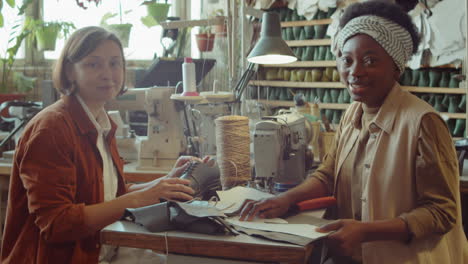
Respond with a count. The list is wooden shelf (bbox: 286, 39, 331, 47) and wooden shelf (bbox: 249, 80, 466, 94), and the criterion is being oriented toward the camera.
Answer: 2

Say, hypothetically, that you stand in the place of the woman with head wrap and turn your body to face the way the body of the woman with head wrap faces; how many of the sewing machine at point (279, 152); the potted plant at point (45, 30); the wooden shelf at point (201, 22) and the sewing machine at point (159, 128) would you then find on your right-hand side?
4

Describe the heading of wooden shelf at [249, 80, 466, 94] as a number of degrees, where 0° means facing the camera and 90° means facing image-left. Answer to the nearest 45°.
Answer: approximately 0°

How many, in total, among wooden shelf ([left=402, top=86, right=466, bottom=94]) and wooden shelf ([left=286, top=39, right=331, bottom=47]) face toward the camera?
2

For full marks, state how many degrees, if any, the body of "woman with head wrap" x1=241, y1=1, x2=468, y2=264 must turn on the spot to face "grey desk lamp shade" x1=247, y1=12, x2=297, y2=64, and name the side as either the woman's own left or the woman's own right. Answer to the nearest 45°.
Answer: approximately 90° to the woman's own right

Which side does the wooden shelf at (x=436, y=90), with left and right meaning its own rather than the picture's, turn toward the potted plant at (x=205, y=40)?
right

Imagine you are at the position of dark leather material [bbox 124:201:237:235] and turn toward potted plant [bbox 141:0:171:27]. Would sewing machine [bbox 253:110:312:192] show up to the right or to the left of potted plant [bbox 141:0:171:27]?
right

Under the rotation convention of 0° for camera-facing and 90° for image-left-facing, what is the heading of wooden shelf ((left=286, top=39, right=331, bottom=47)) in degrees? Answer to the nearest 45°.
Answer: approximately 0°

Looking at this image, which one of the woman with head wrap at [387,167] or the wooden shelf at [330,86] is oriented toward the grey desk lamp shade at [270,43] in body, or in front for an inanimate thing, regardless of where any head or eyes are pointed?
the wooden shelf

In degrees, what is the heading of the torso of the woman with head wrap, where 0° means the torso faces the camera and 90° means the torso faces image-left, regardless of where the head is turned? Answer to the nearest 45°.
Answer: approximately 45°
